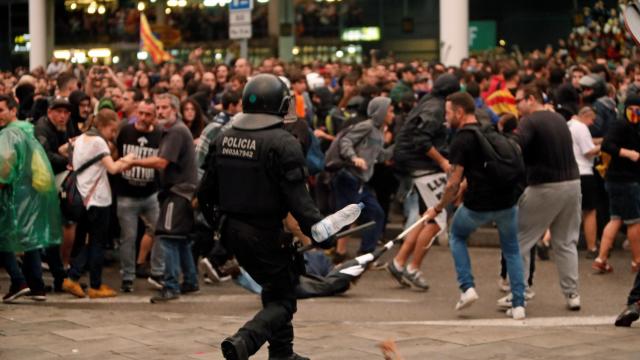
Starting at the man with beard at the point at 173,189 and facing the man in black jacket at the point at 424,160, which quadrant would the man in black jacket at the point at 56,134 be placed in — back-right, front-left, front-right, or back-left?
back-left

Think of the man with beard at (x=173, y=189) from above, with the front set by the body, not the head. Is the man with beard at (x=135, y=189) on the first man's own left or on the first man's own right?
on the first man's own right

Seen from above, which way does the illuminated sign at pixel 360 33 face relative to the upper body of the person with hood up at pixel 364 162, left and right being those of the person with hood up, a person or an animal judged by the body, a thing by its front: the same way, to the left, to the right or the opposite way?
to the right

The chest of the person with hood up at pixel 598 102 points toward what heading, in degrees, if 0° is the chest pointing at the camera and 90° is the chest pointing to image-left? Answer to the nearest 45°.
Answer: approximately 90°

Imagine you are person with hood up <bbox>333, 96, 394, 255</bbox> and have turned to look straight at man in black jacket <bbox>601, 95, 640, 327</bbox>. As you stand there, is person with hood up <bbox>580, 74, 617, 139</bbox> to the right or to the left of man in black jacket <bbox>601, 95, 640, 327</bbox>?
left
